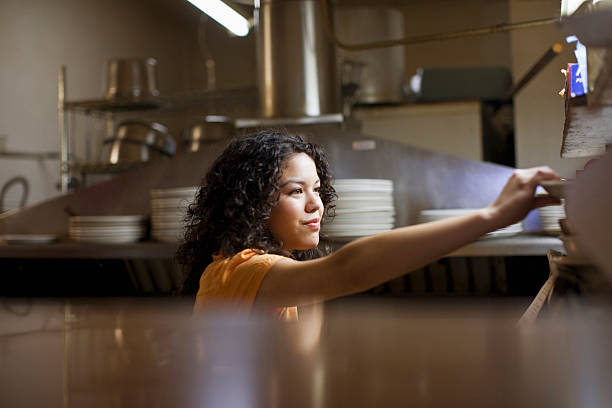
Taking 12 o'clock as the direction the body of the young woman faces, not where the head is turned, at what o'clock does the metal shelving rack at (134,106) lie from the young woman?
The metal shelving rack is roughly at 8 o'clock from the young woman.

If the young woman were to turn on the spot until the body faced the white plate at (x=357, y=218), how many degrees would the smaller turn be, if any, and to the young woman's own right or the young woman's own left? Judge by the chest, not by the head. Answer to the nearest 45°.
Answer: approximately 90° to the young woman's own left

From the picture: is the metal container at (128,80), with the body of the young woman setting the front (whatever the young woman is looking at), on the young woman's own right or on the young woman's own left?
on the young woman's own left

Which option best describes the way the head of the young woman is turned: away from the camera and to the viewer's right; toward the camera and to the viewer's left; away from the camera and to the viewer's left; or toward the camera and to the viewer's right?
toward the camera and to the viewer's right

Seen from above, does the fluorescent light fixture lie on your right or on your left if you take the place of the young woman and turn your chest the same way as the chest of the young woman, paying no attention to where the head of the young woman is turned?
on your left

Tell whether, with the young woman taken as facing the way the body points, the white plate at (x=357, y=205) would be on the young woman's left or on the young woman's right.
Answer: on the young woman's left

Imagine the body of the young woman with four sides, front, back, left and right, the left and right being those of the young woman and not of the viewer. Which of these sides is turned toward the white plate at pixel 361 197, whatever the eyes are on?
left

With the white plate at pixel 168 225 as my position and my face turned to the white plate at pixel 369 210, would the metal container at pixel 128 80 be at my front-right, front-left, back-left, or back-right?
back-left

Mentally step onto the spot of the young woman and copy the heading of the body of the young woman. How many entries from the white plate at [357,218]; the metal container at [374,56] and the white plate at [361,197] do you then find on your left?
3

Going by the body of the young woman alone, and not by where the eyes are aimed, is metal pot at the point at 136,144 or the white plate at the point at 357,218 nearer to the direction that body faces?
the white plate

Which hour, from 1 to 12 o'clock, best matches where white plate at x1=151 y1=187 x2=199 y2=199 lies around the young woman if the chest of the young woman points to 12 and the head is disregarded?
The white plate is roughly at 8 o'clock from the young woman.

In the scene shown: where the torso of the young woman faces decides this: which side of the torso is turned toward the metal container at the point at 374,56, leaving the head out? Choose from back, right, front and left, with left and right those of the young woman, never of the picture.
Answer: left

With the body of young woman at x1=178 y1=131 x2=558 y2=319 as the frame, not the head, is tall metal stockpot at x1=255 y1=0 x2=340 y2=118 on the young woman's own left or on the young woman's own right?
on the young woman's own left

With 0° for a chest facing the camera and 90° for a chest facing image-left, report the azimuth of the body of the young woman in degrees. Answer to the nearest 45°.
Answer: approximately 270°

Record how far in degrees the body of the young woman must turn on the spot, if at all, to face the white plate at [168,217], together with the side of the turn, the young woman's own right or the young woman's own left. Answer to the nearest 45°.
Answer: approximately 135° to the young woman's own left
